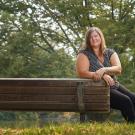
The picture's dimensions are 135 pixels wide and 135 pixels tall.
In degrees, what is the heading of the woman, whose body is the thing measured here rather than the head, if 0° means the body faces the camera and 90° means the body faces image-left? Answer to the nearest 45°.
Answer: approximately 315°

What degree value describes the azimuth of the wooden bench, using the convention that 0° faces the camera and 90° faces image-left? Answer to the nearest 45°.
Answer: approximately 180°
